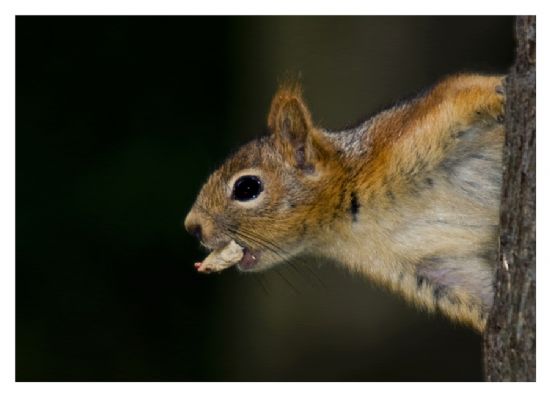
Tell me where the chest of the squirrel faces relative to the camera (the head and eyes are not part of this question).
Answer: to the viewer's left
